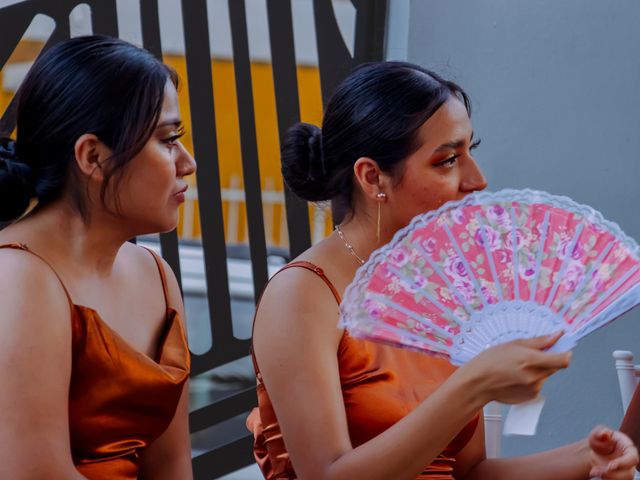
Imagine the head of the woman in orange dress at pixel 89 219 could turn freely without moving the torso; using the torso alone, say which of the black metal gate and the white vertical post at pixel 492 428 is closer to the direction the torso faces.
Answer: the white vertical post

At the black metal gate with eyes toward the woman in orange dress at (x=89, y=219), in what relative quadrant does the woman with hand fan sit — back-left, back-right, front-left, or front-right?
front-left

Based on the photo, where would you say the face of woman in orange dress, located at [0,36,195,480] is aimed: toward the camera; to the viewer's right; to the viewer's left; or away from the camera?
to the viewer's right

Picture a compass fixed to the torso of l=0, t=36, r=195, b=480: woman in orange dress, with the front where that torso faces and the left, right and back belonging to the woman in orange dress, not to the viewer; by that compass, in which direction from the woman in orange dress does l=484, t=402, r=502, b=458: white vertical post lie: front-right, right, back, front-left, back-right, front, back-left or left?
front-left

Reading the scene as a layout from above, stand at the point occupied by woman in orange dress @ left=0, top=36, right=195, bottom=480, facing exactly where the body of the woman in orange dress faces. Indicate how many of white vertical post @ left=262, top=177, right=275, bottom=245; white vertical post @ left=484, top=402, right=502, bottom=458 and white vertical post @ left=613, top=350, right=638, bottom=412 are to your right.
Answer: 0

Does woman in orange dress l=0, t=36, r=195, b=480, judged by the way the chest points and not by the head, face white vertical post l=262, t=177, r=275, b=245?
no

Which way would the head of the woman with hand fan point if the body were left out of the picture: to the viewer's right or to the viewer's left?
to the viewer's right

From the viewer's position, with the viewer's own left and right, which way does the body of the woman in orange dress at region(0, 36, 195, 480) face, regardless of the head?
facing the viewer and to the right of the viewer

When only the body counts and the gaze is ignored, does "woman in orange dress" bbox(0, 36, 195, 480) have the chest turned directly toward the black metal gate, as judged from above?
no
